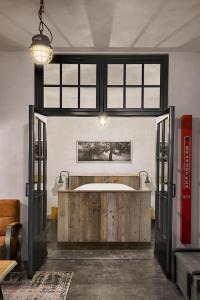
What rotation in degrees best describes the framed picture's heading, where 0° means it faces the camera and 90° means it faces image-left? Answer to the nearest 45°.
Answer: approximately 0°

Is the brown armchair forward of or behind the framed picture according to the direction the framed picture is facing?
forward

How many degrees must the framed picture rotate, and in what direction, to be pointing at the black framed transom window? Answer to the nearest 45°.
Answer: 0° — it already faces it

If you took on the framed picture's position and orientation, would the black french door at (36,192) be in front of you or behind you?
in front
